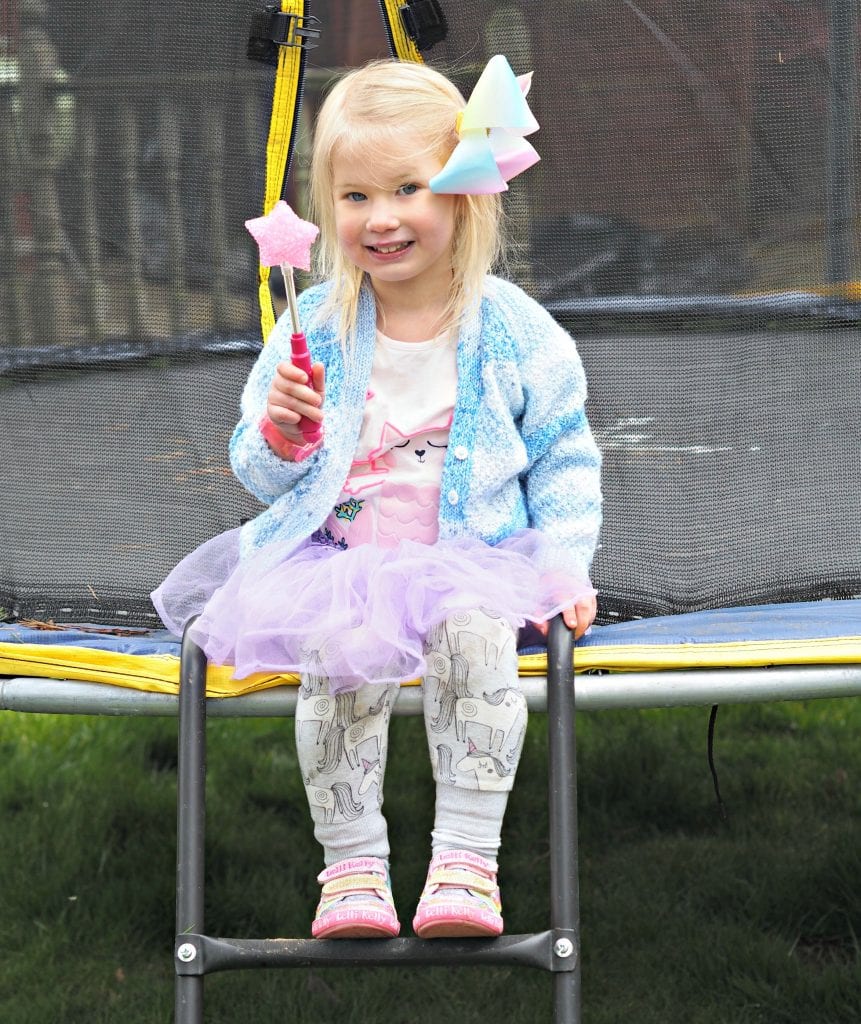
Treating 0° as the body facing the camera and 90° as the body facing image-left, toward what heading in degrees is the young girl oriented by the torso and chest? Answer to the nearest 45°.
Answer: approximately 0°
